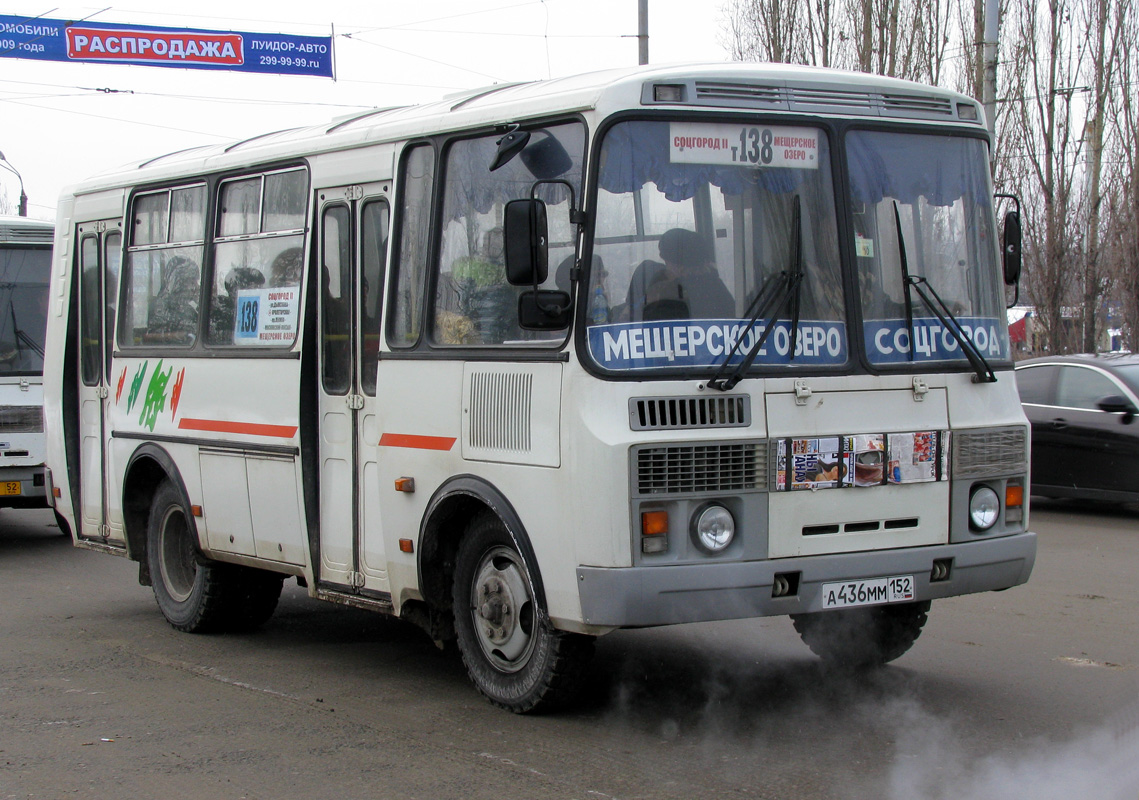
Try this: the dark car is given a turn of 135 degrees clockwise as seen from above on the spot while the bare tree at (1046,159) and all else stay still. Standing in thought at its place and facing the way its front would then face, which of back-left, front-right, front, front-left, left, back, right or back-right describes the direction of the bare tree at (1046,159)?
right

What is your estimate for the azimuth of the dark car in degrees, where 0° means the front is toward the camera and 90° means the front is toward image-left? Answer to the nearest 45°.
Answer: approximately 315°

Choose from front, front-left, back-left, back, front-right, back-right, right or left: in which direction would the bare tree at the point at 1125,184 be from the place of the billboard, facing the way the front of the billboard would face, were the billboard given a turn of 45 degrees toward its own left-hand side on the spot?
front-left

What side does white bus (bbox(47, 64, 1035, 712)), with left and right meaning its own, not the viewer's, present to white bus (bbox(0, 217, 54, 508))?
back

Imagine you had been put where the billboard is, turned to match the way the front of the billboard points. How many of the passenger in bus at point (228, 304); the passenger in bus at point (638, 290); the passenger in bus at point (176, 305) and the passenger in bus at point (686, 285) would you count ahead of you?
4

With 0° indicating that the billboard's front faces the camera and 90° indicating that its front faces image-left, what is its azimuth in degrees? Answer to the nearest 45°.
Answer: approximately 0°

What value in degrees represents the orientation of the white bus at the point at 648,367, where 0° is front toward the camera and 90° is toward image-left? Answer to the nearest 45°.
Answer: approximately 315°

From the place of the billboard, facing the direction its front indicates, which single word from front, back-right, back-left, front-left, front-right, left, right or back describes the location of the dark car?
front-left

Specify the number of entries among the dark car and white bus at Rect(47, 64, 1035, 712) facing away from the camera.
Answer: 0

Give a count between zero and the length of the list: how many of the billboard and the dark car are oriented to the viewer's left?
0

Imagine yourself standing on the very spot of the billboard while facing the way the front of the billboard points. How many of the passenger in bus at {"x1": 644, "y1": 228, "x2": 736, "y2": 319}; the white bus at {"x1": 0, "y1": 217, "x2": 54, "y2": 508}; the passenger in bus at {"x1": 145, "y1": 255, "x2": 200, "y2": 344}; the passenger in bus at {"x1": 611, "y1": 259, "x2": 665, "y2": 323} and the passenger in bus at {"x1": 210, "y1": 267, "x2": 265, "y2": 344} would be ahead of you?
5

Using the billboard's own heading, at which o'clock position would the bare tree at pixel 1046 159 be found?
The bare tree is roughly at 9 o'clock from the billboard.

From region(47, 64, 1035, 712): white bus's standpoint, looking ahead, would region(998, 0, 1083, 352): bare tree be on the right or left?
on its left
